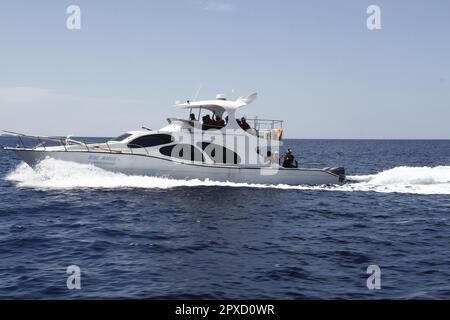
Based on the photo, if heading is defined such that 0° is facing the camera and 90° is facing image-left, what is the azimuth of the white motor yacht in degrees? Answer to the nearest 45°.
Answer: approximately 90°
